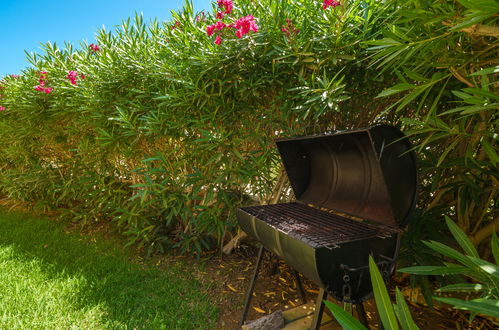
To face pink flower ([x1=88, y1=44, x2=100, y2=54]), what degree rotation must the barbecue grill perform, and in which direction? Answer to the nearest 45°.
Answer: approximately 90° to its right

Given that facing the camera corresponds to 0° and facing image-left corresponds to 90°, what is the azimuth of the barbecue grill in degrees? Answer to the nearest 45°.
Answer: approximately 45°
